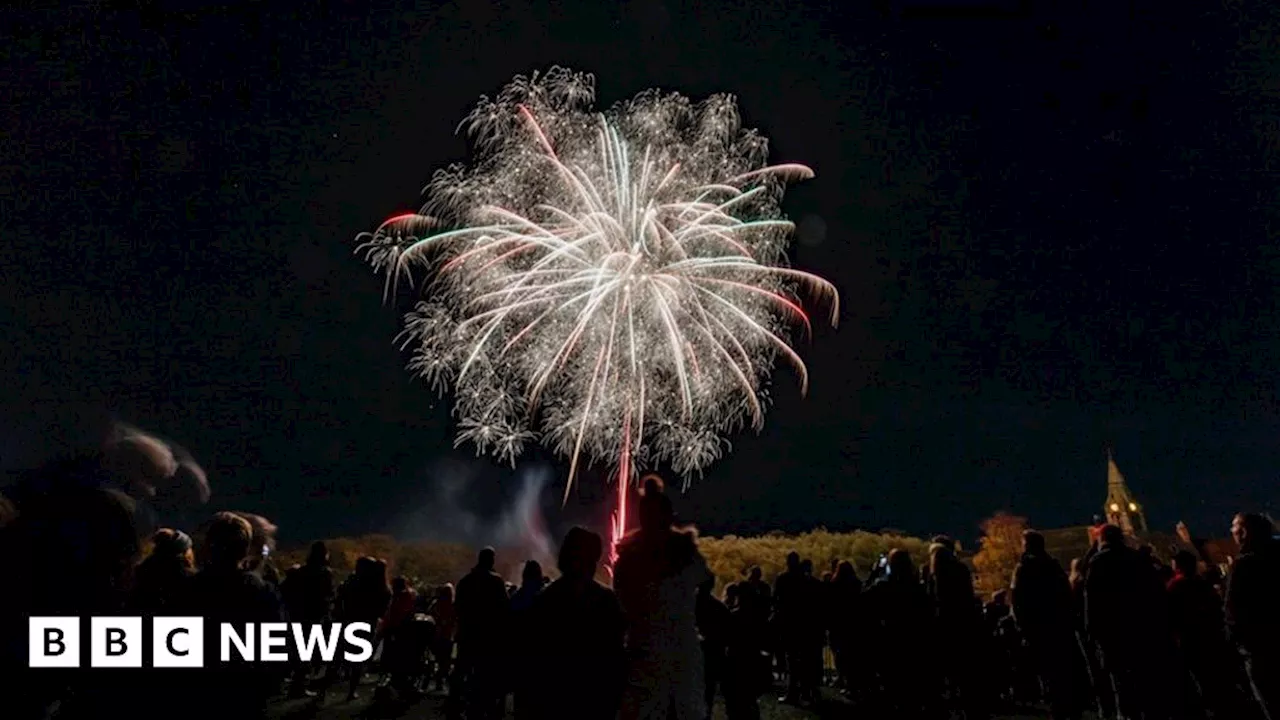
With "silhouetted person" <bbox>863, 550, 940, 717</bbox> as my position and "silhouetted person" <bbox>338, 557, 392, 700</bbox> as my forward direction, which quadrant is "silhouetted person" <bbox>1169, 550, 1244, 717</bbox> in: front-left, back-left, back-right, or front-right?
back-right

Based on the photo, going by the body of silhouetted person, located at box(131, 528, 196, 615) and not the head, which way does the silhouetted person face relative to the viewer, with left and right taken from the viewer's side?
facing away from the viewer and to the right of the viewer

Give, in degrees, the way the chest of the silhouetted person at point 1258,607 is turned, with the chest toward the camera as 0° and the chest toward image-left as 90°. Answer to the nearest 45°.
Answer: approximately 135°

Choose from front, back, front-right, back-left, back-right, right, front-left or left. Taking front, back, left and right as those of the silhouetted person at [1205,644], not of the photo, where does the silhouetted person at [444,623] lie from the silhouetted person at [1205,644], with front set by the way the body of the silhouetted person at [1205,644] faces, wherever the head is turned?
front-left

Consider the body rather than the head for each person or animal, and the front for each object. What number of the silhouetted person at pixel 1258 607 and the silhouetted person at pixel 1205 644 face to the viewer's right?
0

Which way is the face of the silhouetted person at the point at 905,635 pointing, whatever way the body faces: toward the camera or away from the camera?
away from the camera

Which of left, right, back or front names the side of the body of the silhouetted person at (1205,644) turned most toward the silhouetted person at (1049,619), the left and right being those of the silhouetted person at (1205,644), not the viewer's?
left

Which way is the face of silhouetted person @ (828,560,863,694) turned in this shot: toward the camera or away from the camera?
away from the camera

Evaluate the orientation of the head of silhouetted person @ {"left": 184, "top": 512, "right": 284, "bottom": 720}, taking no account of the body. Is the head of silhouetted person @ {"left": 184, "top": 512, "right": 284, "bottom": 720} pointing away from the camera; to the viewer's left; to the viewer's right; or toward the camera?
away from the camera

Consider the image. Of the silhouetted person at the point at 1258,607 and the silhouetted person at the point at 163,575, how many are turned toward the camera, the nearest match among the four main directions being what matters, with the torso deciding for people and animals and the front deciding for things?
0

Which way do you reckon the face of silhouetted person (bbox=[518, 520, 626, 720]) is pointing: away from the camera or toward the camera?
away from the camera

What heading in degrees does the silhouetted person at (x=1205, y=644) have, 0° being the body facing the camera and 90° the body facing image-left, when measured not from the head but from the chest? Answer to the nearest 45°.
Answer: approximately 135°

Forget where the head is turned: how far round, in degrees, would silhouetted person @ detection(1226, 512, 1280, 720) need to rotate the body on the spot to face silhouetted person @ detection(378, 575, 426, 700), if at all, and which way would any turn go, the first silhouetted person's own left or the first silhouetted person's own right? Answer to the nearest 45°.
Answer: approximately 45° to the first silhouetted person's own left
